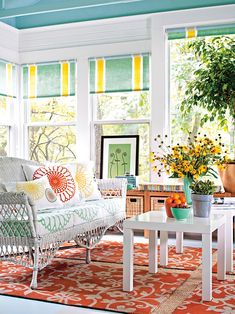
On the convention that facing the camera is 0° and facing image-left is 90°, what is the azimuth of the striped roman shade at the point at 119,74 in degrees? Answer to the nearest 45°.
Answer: approximately 0°

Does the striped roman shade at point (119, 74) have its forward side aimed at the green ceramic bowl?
yes

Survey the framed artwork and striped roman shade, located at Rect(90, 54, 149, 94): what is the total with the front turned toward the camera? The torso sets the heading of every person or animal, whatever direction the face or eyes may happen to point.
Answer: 2

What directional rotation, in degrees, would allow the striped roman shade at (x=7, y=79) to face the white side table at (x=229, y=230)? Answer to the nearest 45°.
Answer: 0° — it already faces it

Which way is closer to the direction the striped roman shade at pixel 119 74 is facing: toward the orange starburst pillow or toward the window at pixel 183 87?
the orange starburst pillow

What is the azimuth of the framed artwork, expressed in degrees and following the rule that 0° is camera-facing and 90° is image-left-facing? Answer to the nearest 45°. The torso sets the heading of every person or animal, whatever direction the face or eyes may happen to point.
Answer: approximately 0°

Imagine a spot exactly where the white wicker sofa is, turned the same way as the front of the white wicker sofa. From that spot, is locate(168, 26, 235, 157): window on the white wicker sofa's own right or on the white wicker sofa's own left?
on the white wicker sofa's own left

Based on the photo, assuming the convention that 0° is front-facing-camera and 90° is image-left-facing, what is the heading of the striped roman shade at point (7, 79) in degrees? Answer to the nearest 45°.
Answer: approximately 315°

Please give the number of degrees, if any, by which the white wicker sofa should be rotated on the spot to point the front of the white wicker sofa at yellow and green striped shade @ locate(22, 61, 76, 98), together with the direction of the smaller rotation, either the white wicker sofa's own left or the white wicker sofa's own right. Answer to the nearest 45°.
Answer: approximately 135° to the white wicker sofa's own left

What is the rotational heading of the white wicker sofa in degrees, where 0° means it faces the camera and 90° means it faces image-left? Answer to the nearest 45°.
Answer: approximately 315°
